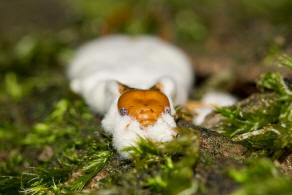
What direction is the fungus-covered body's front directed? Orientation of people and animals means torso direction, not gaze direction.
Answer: toward the camera
